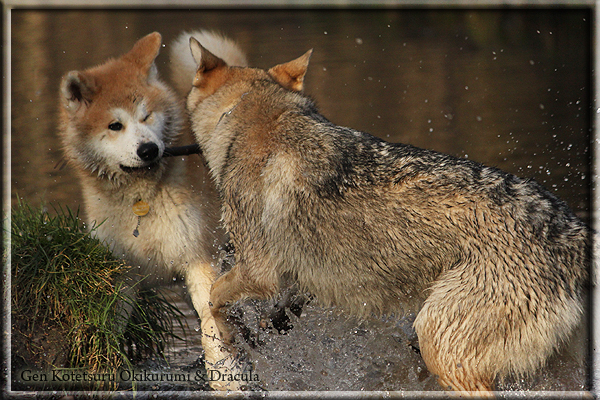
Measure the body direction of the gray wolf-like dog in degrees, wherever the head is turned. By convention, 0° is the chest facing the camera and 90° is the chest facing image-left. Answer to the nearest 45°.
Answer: approximately 135°

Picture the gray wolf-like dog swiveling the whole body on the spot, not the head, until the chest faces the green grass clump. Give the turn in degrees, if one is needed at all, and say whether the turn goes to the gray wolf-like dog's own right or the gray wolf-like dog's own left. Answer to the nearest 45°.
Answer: approximately 45° to the gray wolf-like dog's own left
